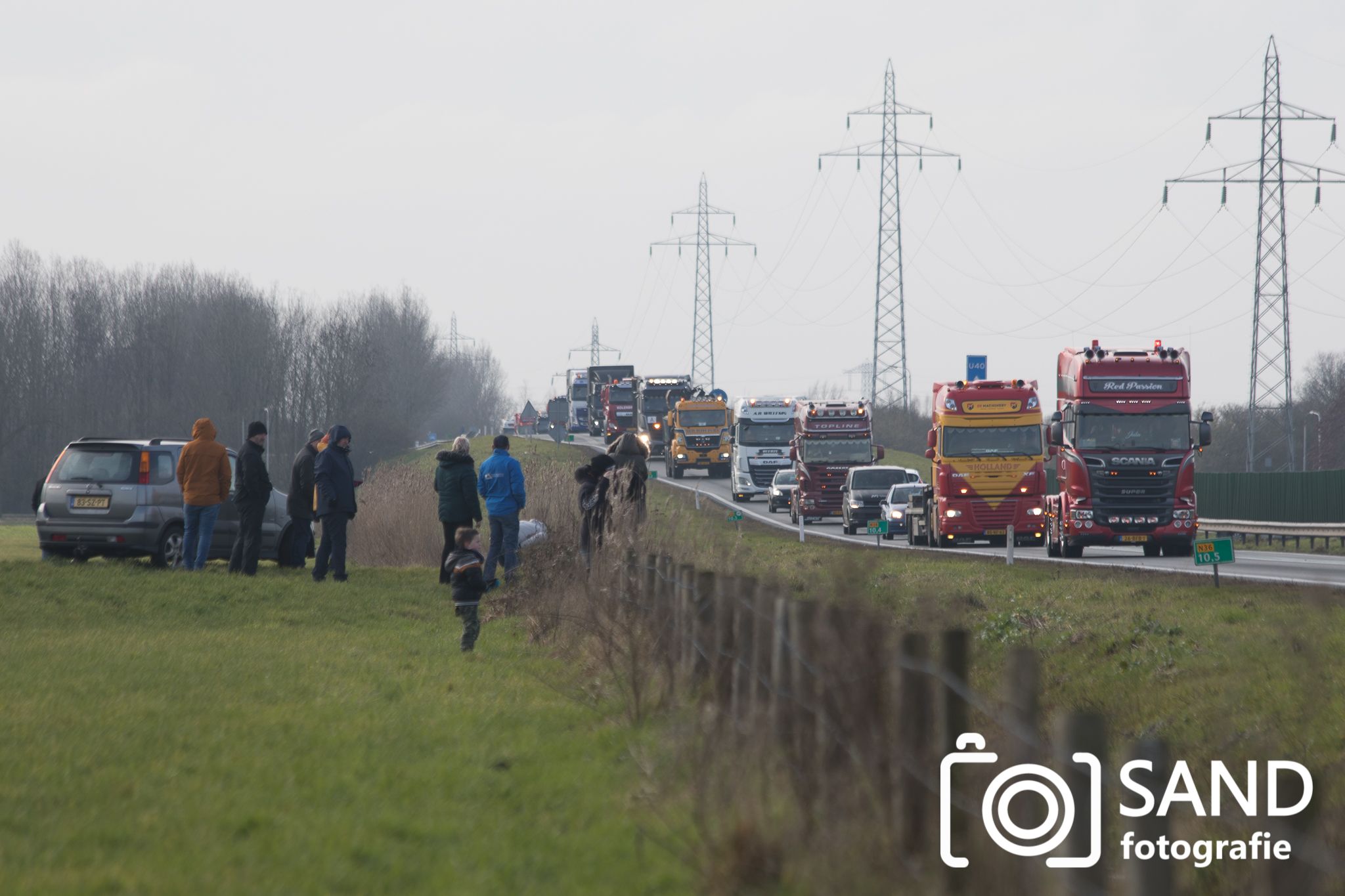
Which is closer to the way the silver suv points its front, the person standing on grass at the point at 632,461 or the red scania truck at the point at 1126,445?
the red scania truck

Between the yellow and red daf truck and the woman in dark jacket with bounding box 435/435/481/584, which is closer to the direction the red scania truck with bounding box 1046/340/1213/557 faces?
the woman in dark jacket

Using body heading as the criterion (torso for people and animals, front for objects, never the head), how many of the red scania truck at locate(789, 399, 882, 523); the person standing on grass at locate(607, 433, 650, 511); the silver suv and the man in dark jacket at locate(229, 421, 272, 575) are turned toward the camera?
1

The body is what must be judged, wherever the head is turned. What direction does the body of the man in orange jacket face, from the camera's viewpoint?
away from the camera

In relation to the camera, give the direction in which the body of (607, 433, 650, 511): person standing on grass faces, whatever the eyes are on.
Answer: away from the camera

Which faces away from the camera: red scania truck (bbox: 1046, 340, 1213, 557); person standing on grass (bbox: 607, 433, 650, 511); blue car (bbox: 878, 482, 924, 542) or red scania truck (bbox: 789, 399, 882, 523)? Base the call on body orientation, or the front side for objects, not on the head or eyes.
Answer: the person standing on grass

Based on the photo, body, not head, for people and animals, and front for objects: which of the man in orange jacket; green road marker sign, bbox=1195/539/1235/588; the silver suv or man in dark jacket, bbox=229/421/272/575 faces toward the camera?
the green road marker sign

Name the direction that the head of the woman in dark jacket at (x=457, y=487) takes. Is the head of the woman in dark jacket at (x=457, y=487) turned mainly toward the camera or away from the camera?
away from the camera

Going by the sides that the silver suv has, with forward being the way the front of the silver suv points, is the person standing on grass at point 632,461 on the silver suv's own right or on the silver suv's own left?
on the silver suv's own right

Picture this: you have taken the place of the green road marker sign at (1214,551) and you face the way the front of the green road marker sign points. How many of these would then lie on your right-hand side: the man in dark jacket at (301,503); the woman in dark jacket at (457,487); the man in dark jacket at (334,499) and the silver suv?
4

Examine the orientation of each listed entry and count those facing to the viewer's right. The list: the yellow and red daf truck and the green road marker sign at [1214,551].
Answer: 0

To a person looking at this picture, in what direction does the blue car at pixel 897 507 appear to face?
facing the viewer and to the right of the viewer

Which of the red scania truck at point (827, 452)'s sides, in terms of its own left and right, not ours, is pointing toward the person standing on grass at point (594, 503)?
front

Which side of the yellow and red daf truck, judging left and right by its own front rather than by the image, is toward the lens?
front

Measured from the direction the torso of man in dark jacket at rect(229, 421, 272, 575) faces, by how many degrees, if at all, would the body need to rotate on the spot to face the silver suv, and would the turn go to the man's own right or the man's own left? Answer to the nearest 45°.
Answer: approximately 135° to the man's own left

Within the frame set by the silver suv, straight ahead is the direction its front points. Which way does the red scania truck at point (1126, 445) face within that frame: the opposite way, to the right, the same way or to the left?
the opposite way

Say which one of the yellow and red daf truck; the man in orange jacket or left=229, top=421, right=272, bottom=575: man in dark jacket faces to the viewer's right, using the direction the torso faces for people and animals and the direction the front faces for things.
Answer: the man in dark jacket

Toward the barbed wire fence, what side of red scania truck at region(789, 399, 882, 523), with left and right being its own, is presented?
front
